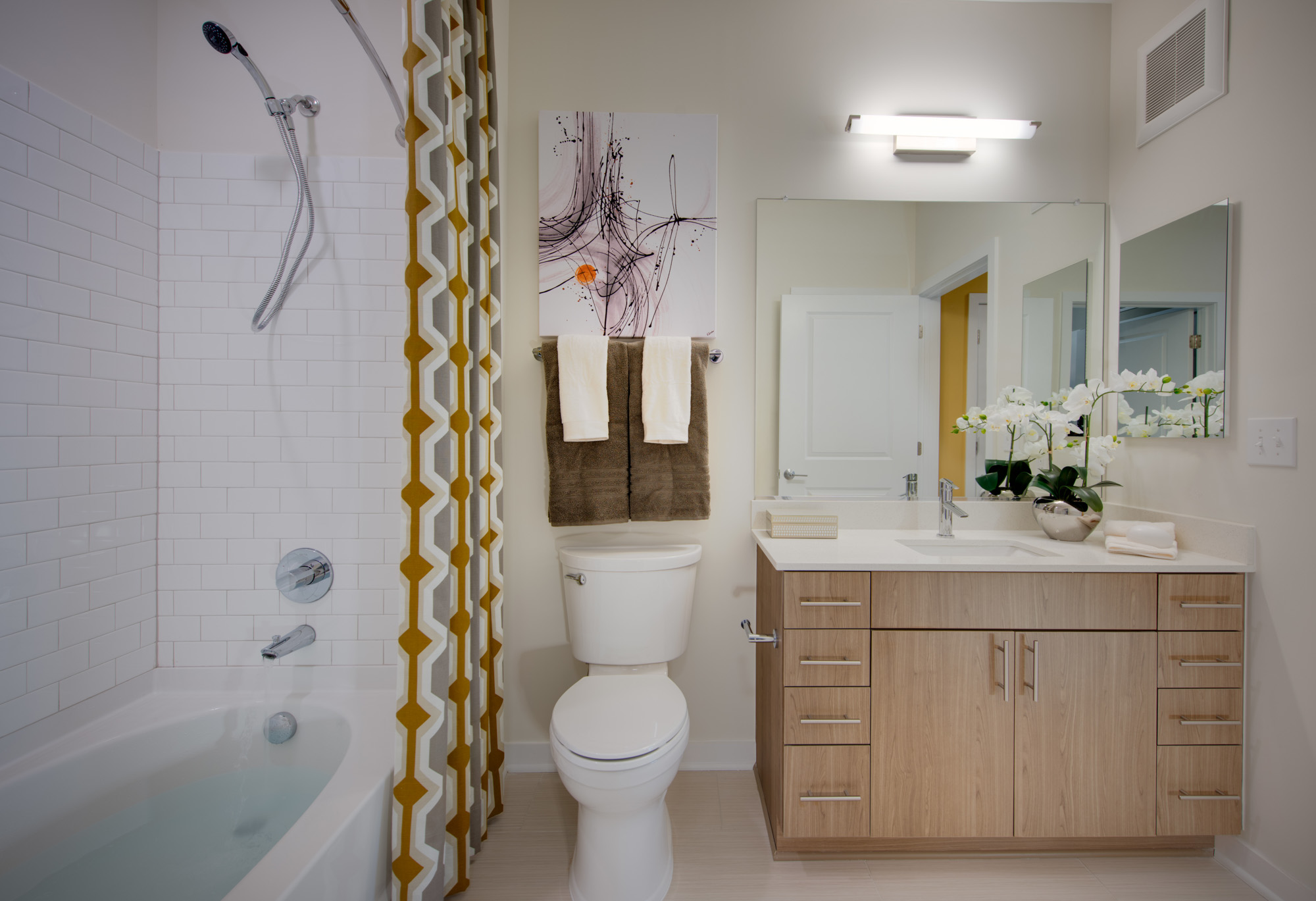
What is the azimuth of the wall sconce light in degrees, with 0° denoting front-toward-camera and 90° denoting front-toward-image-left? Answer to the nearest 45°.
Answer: approximately 0°

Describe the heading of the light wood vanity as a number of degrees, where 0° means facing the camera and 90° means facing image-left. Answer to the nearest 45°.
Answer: approximately 0°

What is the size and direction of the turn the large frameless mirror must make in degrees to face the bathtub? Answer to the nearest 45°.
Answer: approximately 45° to its right

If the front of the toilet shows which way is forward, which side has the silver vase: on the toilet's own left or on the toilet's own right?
on the toilet's own left
